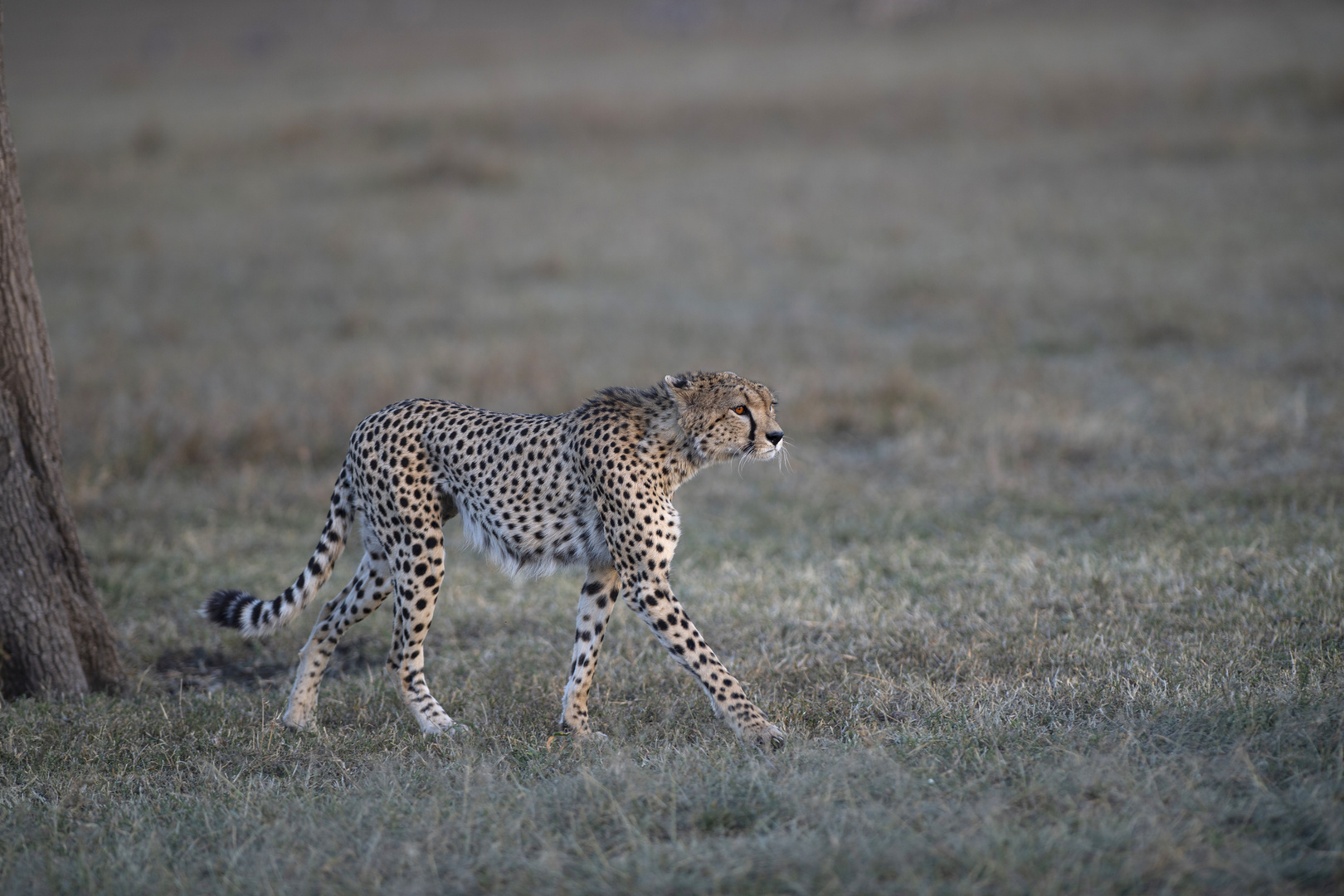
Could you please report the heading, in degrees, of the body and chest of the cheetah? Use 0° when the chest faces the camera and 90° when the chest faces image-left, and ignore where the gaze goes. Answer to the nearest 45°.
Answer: approximately 270°

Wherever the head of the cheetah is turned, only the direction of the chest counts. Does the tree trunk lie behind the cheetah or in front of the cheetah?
behind
